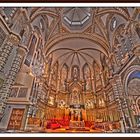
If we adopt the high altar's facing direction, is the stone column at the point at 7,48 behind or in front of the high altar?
in front

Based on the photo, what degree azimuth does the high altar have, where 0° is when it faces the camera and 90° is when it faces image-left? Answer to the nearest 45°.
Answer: approximately 0°

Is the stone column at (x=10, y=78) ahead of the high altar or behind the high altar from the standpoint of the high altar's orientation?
ahead
